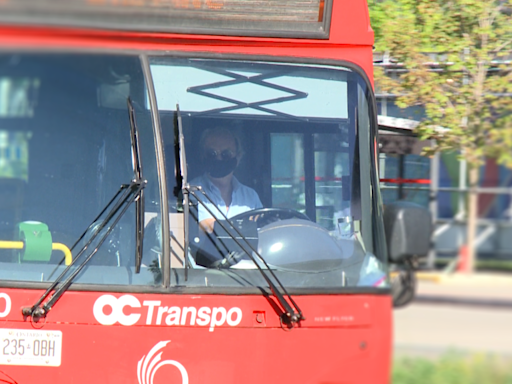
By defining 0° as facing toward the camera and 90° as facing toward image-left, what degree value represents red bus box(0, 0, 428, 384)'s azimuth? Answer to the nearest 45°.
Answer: approximately 0°

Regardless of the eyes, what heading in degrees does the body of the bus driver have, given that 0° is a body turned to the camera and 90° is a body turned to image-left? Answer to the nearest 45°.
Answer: approximately 0°
